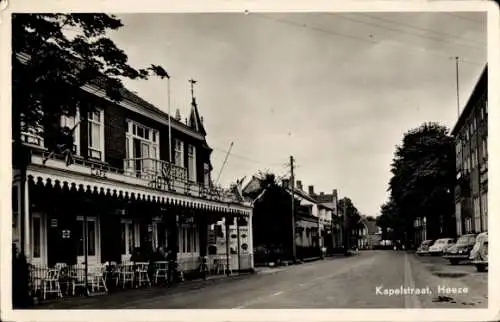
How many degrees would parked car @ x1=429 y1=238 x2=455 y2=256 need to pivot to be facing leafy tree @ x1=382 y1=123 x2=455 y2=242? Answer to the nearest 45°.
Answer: approximately 45° to its left

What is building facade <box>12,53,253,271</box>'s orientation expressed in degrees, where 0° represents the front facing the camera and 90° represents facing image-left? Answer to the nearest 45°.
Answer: approximately 315°

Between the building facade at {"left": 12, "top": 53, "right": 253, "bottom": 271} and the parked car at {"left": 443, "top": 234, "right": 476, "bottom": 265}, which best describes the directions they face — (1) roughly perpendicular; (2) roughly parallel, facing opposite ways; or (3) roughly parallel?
roughly perpendicular
